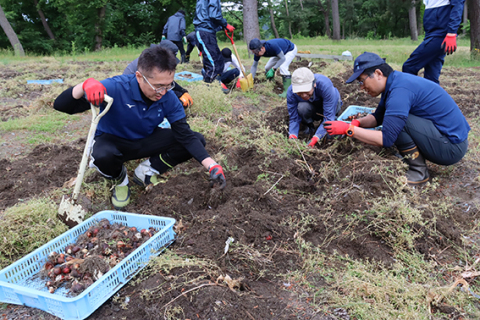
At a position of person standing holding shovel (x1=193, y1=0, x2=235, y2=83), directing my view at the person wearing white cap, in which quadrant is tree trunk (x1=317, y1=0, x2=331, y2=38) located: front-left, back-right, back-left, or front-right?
back-left

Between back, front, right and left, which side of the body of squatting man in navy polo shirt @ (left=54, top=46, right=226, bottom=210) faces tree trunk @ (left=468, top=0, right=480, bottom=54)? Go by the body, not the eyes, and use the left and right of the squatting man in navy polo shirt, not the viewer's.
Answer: left

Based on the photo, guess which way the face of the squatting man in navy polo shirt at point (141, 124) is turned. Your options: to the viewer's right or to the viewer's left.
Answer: to the viewer's right

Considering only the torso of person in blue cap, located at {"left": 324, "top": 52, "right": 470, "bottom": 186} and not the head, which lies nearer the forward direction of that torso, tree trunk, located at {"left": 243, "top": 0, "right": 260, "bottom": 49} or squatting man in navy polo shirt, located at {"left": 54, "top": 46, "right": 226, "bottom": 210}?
the squatting man in navy polo shirt

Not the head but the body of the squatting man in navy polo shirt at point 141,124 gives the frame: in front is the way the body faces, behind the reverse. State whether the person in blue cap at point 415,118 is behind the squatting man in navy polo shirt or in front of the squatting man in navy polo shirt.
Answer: in front

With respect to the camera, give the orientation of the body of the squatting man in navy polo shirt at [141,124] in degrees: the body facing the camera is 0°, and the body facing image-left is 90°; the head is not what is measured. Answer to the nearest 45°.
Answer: approximately 315°

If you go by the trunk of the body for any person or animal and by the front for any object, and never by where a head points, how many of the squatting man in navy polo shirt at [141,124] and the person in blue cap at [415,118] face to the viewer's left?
1

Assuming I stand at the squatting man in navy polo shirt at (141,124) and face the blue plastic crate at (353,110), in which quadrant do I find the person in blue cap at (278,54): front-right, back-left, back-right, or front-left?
front-left

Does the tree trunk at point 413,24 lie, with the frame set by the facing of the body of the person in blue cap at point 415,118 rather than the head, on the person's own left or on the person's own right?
on the person's own right

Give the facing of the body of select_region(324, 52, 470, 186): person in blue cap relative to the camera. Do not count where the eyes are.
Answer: to the viewer's left
